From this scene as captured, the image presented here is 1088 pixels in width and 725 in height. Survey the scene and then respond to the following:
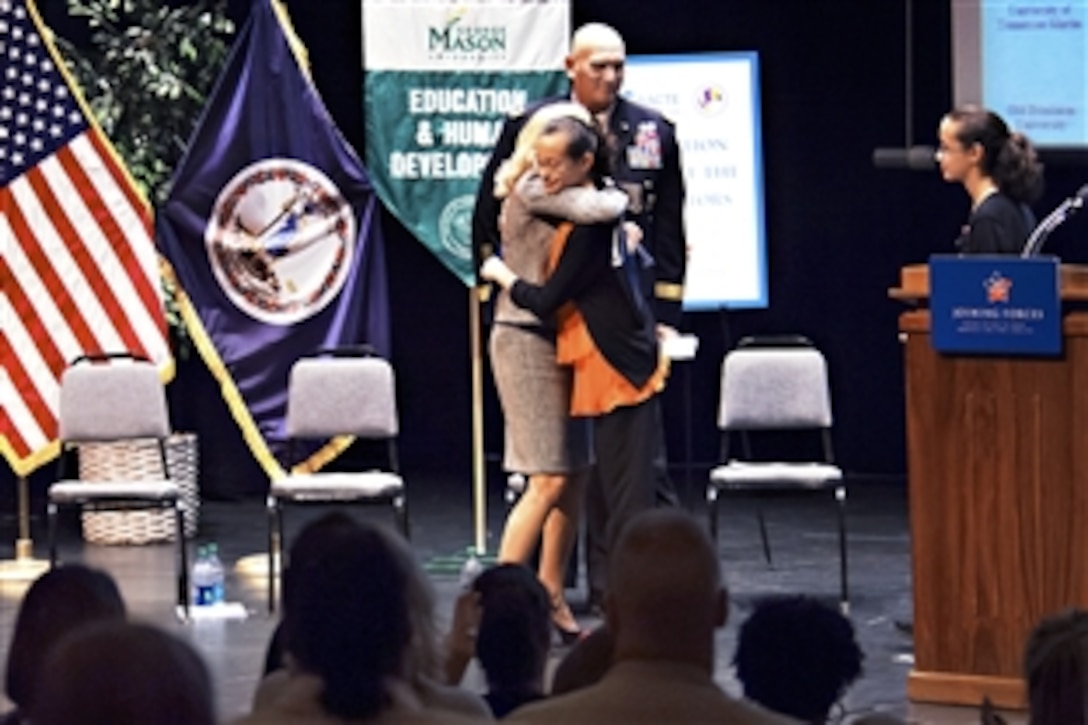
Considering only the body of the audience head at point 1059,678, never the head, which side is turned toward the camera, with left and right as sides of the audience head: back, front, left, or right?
back

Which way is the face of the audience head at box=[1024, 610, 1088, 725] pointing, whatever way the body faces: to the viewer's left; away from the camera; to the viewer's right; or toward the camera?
away from the camera

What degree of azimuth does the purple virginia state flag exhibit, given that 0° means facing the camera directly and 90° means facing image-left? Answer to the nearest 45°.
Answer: approximately 0°

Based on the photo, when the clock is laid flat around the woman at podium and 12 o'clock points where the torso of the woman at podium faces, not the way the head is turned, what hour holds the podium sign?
The podium sign is roughly at 9 o'clock from the woman at podium.

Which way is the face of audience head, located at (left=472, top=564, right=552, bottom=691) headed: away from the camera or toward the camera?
away from the camera

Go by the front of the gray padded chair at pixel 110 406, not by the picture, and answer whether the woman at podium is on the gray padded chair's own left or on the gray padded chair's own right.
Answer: on the gray padded chair's own left

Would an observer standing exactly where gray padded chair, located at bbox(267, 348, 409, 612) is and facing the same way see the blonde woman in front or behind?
in front

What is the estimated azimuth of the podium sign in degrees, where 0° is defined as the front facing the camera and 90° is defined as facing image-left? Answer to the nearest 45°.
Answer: approximately 0°

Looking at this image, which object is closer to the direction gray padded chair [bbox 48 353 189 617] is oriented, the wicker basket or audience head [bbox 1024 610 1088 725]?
the audience head

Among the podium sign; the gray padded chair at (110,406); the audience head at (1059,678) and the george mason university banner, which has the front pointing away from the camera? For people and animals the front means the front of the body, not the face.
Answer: the audience head

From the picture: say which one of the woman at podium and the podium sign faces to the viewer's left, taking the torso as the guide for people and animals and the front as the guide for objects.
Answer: the woman at podium
